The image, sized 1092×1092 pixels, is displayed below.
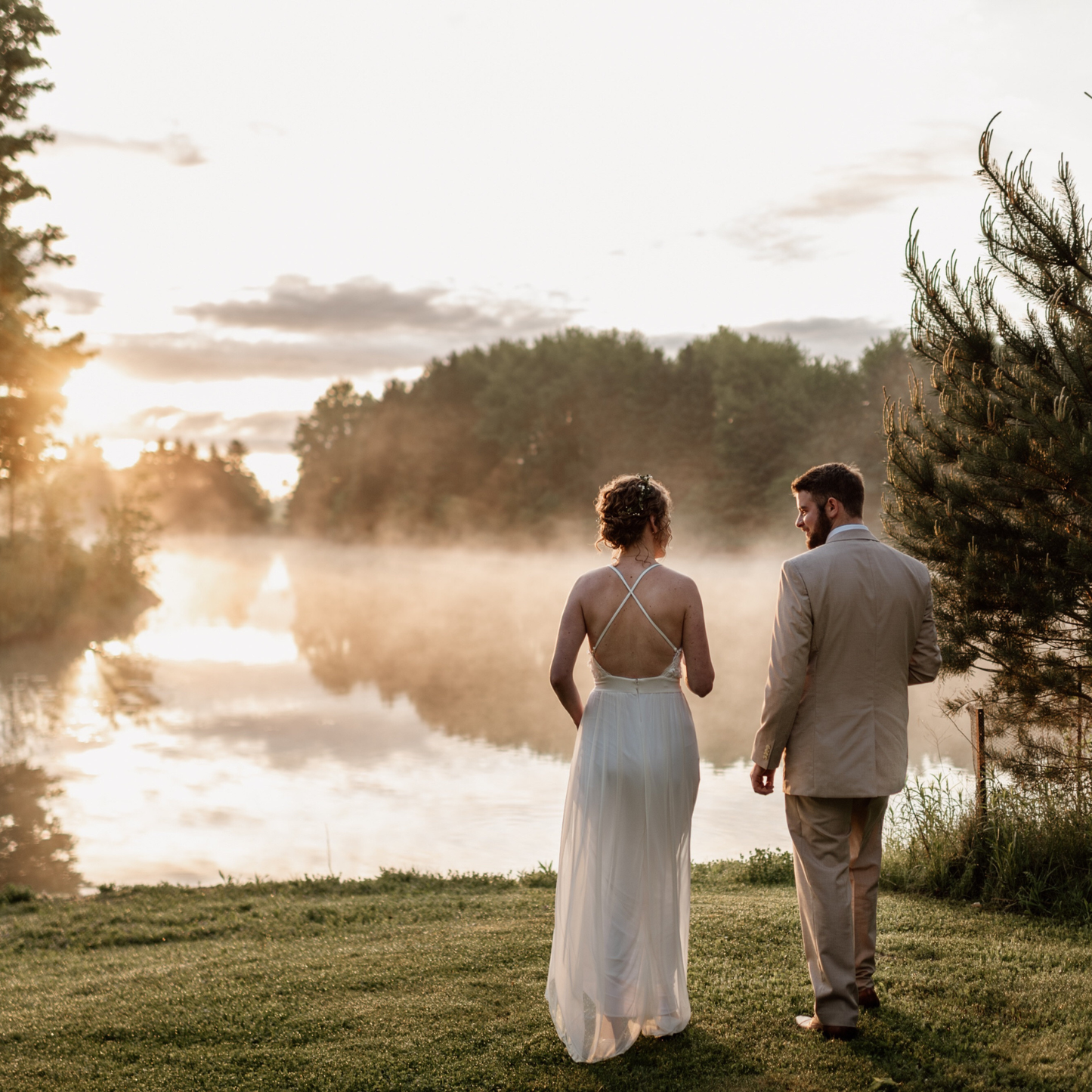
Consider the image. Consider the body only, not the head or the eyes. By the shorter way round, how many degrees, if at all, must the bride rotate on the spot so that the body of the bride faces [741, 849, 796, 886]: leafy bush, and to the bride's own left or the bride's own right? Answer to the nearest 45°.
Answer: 0° — they already face it

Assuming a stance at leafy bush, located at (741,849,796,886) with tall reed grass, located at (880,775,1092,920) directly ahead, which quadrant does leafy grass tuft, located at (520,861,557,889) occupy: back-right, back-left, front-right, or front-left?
back-right

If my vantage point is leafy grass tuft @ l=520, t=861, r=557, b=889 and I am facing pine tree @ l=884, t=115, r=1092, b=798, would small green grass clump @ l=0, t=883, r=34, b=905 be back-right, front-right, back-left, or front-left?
back-left

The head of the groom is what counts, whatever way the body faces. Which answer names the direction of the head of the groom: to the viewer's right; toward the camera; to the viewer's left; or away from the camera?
to the viewer's left

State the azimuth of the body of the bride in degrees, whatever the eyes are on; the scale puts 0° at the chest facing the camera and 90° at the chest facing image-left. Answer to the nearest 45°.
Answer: approximately 180°

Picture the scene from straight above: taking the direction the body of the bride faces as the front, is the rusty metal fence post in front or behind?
in front

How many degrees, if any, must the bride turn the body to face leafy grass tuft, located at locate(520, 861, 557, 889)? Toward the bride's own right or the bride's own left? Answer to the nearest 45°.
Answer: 0° — they already face it
